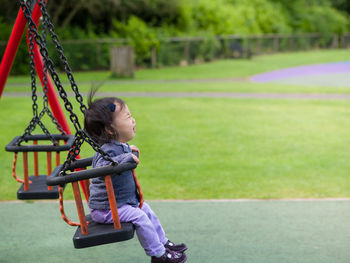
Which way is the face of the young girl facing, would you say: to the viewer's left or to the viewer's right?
to the viewer's right

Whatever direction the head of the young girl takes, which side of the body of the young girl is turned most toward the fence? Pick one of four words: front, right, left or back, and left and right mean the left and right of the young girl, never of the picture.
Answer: left

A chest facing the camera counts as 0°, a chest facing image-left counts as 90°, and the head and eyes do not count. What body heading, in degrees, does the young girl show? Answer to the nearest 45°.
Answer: approximately 270°
